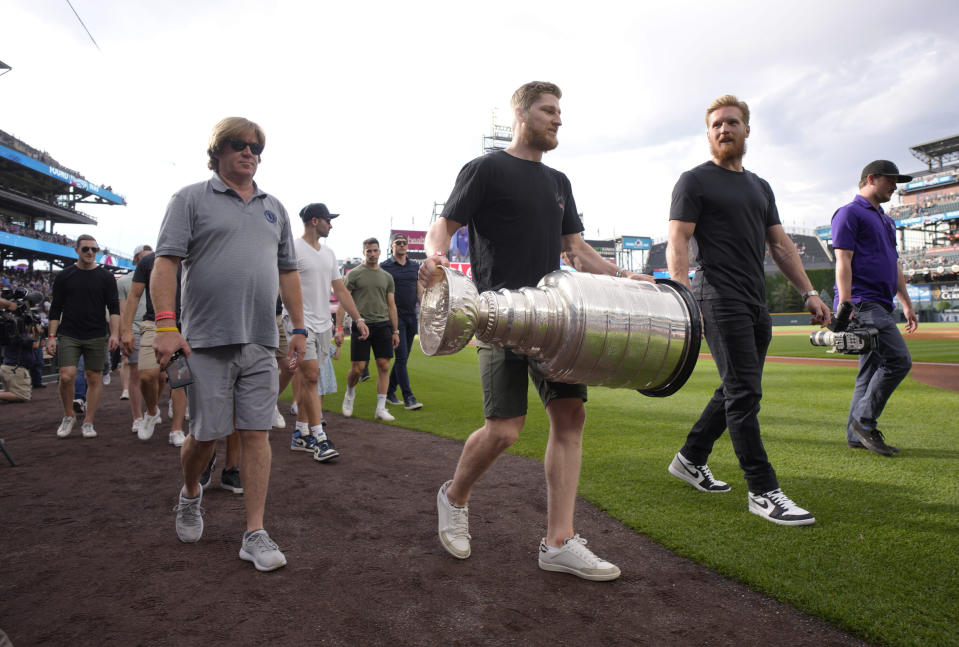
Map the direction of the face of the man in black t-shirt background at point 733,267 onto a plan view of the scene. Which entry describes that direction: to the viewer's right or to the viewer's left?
to the viewer's left

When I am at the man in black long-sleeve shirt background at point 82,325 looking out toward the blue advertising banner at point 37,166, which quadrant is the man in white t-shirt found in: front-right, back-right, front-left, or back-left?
back-right

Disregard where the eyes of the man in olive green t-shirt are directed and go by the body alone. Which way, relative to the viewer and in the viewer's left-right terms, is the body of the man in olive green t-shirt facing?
facing the viewer

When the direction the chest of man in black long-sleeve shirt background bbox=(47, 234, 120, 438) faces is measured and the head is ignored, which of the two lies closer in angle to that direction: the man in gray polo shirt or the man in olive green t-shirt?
the man in gray polo shirt

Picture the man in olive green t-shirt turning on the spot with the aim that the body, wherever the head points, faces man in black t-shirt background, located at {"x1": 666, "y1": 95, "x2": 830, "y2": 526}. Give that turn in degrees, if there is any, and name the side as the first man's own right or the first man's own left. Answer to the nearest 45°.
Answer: approximately 45° to the first man's own left

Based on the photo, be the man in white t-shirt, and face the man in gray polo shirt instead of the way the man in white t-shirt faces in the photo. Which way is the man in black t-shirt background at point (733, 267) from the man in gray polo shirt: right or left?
left

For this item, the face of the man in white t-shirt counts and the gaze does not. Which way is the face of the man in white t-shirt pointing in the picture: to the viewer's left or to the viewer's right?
to the viewer's right

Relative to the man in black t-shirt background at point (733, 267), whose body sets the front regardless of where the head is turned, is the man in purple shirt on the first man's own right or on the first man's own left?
on the first man's own left

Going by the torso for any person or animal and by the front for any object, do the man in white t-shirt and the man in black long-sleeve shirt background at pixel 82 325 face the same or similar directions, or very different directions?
same or similar directions

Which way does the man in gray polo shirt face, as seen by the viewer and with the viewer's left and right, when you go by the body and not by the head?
facing the viewer and to the right of the viewer

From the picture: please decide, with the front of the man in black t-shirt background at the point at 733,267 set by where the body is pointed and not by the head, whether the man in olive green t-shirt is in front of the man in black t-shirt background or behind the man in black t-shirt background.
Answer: behind

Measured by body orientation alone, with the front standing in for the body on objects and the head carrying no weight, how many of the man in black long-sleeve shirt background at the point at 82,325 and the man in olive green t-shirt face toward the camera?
2

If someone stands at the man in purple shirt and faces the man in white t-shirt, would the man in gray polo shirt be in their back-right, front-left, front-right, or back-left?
front-left

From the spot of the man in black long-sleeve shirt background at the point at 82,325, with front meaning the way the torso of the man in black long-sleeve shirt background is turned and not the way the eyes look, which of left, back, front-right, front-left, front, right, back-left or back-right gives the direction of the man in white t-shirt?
front-left

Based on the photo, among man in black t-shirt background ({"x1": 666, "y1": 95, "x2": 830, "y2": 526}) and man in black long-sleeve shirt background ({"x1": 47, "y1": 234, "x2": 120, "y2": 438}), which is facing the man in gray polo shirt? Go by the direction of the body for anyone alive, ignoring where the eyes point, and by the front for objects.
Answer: man in black long-sleeve shirt background ({"x1": 47, "y1": 234, "x2": 120, "y2": 438})

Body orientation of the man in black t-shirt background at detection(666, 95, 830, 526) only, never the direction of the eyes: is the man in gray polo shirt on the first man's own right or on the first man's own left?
on the first man's own right

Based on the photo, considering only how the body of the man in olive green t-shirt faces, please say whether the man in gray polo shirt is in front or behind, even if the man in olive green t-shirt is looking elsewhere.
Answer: in front

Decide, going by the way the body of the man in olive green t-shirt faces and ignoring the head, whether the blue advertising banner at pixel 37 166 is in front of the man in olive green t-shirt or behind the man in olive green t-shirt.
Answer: behind

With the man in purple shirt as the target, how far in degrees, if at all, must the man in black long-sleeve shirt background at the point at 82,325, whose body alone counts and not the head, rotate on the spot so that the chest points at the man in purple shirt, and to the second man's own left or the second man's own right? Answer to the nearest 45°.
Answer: approximately 45° to the second man's own left
